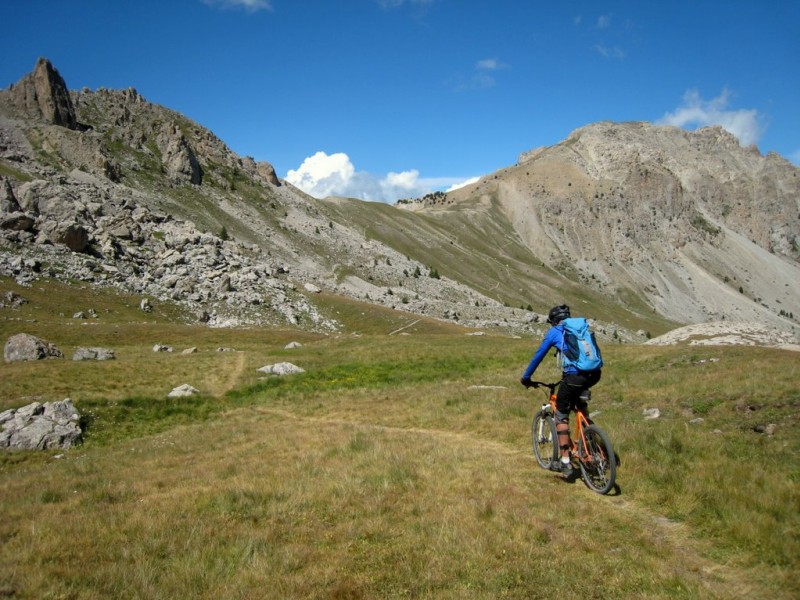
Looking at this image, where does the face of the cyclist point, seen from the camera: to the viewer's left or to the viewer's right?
to the viewer's left

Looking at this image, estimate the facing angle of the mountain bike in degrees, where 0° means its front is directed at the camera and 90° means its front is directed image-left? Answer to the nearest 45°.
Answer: approximately 135°

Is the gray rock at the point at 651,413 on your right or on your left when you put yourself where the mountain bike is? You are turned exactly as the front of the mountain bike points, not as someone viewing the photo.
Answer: on your right
